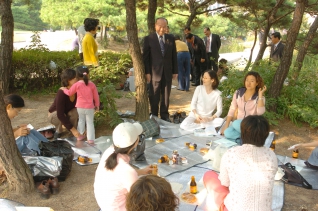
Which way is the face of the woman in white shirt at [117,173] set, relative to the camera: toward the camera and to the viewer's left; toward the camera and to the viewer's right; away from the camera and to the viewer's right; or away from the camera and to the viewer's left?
away from the camera and to the viewer's right

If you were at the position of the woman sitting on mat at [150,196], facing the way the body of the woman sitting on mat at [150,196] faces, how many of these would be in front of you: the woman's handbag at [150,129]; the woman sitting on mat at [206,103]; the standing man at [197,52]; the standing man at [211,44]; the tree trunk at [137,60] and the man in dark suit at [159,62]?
6

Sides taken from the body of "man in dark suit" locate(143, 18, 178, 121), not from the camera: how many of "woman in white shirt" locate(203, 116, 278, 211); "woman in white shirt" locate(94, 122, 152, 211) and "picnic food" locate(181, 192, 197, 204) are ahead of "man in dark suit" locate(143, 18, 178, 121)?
3

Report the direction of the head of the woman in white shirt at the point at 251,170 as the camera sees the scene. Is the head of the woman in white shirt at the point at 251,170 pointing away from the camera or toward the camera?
away from the camera

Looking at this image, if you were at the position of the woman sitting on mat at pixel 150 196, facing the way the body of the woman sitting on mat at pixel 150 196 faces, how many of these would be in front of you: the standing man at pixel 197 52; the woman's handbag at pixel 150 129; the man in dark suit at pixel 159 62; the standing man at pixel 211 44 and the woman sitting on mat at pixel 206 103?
5

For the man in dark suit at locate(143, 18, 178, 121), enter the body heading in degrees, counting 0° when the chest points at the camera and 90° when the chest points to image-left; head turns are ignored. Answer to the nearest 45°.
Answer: approximately 0°

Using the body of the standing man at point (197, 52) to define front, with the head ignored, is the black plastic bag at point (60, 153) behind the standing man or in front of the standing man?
in front

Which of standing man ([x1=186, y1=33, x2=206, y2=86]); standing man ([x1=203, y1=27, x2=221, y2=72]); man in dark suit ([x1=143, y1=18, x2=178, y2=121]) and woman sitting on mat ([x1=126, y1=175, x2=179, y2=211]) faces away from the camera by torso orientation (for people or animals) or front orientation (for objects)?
the woman sitting on mat

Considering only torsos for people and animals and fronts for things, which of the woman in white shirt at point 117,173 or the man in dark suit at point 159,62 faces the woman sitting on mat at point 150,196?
the man in dark suit

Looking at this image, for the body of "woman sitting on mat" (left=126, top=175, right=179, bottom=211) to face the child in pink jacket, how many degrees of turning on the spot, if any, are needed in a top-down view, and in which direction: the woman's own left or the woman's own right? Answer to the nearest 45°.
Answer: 0° — they already face them

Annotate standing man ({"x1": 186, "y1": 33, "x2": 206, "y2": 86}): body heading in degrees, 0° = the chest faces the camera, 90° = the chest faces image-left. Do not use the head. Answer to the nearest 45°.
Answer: approximately 45°

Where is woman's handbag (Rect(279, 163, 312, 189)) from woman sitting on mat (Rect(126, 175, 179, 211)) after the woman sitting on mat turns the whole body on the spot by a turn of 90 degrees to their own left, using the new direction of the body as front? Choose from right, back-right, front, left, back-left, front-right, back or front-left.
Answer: back-right

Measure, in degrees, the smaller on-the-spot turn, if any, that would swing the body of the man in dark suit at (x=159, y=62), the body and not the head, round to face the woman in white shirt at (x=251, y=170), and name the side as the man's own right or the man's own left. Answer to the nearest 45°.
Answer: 0° — they already face them

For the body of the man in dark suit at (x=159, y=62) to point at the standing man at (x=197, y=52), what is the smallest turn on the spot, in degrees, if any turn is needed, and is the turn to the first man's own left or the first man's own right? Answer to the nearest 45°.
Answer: approximately 180°

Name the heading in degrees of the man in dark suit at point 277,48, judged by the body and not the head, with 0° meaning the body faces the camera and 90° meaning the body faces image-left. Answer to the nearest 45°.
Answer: approximately 45°

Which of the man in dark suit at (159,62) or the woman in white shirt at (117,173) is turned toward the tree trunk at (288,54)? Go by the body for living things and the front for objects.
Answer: the woman in white shirt

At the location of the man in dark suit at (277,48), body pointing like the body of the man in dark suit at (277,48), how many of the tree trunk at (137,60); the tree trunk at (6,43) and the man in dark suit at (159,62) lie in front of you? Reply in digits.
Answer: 3

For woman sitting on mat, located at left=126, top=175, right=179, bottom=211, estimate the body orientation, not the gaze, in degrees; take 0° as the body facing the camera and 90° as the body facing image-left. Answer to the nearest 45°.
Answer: approximately 180°

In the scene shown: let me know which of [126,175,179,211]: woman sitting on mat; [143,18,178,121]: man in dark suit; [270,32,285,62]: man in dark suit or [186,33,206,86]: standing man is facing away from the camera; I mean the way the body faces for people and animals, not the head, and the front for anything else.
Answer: the woman sitting on mat

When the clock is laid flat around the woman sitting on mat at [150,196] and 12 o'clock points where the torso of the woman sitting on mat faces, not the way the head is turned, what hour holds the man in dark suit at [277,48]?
The man in dark suit is roughly at 1 o'clock from the woman sitting on mat.
